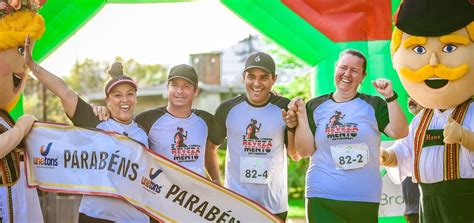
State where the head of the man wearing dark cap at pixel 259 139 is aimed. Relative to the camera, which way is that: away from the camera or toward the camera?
toward the camera

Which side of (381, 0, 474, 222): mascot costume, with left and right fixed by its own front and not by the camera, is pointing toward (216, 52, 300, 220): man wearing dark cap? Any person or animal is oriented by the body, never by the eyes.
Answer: right

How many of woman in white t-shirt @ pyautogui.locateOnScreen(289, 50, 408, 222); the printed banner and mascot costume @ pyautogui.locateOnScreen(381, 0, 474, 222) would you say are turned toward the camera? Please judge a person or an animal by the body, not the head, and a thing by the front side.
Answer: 3

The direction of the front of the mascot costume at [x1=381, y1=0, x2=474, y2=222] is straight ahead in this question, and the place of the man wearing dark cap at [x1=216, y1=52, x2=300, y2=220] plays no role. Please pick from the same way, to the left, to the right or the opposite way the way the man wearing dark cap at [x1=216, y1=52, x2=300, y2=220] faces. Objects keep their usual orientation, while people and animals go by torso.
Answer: the same way

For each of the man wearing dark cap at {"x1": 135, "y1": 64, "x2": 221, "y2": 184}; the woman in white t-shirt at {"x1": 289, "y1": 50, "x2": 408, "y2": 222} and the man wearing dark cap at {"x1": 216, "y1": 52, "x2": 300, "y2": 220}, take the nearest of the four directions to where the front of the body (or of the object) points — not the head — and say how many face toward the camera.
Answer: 3

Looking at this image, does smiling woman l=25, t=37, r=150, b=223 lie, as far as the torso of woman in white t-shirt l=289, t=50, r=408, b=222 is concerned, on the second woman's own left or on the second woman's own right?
on the second woman's own right

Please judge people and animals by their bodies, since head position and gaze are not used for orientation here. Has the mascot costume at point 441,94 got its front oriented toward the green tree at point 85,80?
no

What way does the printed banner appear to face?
toward the camera

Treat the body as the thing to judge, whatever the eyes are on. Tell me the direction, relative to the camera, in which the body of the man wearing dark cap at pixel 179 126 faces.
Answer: toward the camera

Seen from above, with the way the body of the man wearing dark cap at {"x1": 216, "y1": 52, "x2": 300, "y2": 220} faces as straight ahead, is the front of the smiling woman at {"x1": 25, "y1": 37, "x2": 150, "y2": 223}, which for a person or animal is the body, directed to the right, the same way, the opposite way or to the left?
the same way

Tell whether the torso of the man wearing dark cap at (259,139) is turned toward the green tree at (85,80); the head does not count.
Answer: no

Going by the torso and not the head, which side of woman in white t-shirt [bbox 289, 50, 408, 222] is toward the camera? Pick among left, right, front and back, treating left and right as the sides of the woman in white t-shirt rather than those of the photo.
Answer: front

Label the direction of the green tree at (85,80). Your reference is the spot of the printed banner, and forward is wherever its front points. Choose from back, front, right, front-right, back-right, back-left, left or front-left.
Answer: back

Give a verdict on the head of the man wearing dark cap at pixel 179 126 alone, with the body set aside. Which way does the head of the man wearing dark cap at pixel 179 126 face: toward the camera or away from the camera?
toward the camera

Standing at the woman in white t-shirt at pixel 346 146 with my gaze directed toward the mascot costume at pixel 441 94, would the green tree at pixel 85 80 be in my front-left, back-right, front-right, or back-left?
back-left

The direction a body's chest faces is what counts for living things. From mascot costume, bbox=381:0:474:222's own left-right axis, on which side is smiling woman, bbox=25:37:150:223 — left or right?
on its right
